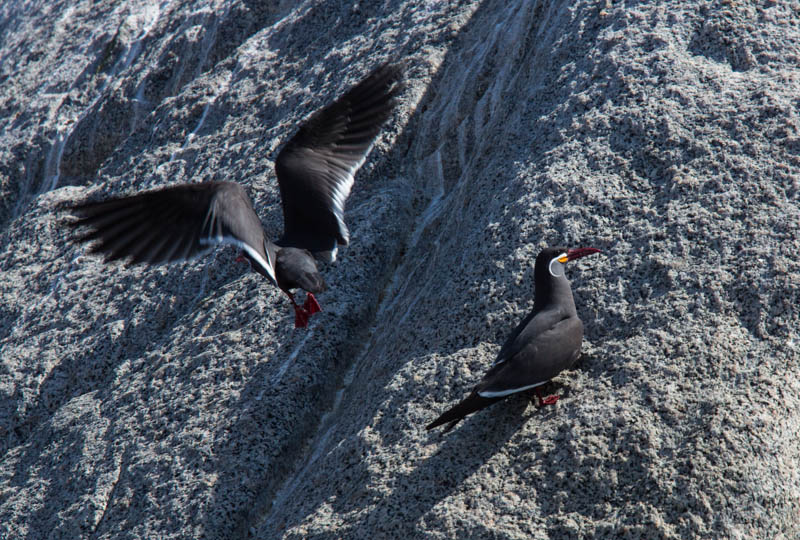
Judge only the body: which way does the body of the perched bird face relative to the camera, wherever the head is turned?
to the viewer's right

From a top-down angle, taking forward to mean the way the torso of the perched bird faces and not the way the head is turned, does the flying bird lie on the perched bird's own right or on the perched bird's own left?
on the perched bird's own left
